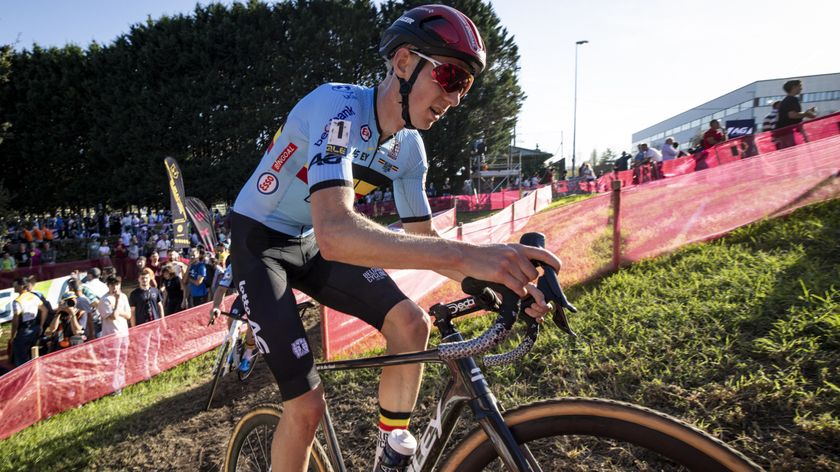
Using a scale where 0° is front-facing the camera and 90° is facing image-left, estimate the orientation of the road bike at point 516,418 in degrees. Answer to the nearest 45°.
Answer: approximately 315°

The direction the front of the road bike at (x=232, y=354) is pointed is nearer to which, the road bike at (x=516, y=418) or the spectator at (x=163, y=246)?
the road bike

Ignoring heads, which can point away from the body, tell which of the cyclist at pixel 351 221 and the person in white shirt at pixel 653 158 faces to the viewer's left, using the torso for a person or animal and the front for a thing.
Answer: the person in white shirt

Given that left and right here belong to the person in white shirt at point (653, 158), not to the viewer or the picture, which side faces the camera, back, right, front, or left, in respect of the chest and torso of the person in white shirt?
left

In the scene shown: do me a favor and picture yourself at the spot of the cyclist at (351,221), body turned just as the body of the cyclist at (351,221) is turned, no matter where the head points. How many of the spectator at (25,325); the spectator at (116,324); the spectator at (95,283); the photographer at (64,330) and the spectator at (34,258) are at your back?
5

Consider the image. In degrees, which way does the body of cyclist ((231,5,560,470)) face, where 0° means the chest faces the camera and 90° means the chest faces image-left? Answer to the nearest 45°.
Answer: approximately 315°

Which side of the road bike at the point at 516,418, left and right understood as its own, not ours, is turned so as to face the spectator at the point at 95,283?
back

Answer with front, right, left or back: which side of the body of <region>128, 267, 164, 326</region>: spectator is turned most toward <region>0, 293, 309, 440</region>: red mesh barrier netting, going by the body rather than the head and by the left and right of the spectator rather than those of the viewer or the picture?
front

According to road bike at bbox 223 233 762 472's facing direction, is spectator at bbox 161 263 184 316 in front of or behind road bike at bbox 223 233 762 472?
behind

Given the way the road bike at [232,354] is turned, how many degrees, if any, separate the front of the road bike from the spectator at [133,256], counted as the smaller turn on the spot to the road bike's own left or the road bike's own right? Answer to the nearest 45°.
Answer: approximately 135° to the road bike's own right

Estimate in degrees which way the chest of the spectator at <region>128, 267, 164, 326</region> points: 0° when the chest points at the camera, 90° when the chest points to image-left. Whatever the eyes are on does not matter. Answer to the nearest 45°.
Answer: approximately 0°

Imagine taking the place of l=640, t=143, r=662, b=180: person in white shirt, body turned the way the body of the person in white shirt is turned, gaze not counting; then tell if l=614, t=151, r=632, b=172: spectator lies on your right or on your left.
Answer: on your right

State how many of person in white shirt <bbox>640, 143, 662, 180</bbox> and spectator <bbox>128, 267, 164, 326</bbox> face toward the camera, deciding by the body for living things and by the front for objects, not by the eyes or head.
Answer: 1
